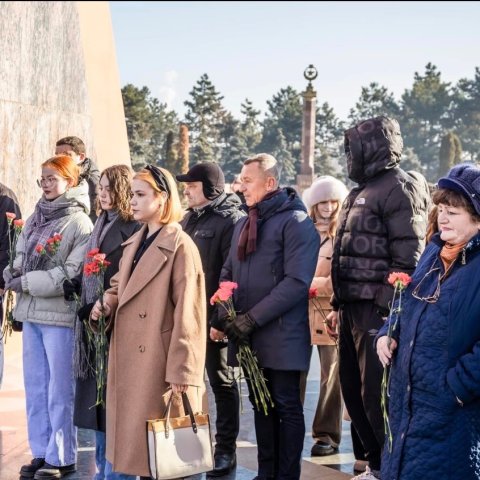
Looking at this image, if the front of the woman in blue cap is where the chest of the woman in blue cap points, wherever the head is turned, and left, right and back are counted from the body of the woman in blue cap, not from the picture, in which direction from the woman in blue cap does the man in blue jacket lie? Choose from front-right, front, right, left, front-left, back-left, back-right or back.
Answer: right

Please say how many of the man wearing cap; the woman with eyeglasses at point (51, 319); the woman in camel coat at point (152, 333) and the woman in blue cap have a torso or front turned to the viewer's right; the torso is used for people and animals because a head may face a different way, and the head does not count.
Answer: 0

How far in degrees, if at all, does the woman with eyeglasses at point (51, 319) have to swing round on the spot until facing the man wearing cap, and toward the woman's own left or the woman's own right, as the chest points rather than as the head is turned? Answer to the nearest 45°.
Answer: approximately 135° to the woman's own left

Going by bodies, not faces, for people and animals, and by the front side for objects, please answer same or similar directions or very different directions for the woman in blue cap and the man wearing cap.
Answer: same or similar directions

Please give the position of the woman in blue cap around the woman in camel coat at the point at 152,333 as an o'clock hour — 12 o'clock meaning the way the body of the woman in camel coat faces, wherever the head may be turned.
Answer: The woman in blue cap is roughly at 9 o'clock from the woman in camel coat.

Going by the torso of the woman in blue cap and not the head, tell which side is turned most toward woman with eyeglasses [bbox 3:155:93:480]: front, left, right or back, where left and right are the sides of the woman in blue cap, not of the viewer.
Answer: right

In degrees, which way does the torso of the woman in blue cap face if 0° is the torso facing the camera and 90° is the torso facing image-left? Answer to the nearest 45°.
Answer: approximately 45°

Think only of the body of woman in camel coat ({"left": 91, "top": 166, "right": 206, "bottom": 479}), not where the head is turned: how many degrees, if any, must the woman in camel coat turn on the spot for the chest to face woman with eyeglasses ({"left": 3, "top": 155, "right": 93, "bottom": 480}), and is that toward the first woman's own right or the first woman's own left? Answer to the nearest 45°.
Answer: approximately 90° to the first woman's own right

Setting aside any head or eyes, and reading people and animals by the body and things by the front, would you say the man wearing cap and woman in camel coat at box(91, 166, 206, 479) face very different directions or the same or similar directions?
same or similar directions

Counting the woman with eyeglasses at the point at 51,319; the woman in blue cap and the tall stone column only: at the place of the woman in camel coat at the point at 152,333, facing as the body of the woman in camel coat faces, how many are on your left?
1

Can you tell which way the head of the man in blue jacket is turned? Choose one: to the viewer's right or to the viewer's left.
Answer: to the viewer's left

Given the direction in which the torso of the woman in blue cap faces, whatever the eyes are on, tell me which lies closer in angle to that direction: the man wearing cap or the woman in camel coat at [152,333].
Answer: the woman in camel coat

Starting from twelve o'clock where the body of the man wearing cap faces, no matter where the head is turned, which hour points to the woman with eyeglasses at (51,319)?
The woman with eyeglasses is roughly at 1 o'clock from the man wearing cap.

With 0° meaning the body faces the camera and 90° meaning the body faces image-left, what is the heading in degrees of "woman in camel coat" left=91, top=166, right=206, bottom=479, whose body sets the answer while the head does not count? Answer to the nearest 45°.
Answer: approximately 45°

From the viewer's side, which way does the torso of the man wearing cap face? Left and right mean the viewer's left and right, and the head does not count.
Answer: facing the viewer and to the left of the viewer

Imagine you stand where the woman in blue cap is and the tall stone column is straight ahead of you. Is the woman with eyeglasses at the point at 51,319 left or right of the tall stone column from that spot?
left

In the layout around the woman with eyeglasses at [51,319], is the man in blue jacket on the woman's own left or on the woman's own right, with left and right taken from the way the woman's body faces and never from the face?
on the woman's own left

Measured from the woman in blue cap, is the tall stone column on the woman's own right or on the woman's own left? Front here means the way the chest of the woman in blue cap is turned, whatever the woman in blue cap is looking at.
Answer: on the woman's own right

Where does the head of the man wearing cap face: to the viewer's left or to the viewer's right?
to the viewer's left
